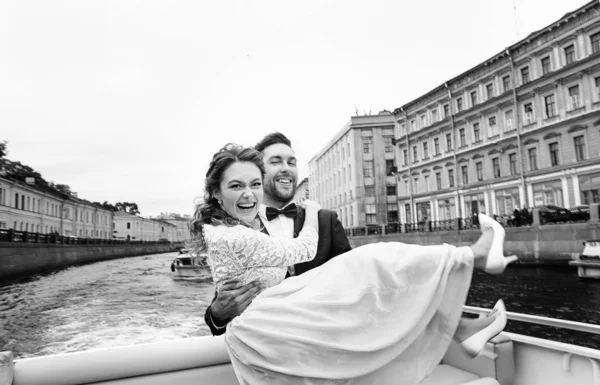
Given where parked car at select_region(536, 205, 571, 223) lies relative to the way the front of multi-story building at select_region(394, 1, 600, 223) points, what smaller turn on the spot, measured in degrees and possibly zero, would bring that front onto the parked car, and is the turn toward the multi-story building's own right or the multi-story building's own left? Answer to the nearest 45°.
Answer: approximately 45° to the multi-story building's own left

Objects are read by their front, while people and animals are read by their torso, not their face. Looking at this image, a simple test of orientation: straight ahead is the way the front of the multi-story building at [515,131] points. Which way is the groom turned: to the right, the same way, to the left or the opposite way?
to the left

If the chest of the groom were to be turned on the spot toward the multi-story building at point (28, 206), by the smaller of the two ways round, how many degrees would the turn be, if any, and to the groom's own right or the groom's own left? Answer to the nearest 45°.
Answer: approximately 135° to the groom's own right

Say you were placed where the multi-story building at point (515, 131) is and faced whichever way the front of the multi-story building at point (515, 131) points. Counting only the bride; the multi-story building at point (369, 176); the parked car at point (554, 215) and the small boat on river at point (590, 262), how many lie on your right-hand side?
1

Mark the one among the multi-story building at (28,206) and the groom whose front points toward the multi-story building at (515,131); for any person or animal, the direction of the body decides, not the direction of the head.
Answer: the multi-story building at (28,206)

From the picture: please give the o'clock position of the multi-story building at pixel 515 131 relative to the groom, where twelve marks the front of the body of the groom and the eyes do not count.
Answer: The multi-story building is roughly at 7 o'clock from the groom.

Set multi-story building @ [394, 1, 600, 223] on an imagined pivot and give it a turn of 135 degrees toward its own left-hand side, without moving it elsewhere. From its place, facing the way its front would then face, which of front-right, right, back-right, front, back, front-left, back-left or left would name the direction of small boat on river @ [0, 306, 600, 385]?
right

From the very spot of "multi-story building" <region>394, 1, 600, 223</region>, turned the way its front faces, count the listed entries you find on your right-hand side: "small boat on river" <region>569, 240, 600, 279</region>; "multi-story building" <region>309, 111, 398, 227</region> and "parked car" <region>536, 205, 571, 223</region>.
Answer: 1
